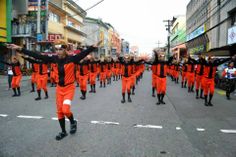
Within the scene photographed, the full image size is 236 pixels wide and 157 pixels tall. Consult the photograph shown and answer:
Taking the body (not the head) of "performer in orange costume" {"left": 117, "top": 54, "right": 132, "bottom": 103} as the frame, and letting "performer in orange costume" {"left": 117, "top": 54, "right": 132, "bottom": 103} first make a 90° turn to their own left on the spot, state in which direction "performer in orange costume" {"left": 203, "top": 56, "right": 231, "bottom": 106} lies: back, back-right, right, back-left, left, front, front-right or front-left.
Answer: front

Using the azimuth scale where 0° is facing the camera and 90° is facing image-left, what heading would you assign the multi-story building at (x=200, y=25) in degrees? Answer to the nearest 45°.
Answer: approximately 45°

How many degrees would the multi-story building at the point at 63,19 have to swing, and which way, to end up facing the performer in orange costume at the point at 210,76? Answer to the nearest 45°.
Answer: approximately 45° to its right

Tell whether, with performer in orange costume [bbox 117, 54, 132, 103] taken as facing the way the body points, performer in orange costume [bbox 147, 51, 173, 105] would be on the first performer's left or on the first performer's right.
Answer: on the first performer's left

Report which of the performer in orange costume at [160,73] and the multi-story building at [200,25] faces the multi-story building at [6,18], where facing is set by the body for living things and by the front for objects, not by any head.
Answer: the multi-story building at [200,25]

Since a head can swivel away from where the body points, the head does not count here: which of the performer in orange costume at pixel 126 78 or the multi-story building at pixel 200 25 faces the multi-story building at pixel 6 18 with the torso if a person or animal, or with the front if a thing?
the multi-story building at pixel 200 25

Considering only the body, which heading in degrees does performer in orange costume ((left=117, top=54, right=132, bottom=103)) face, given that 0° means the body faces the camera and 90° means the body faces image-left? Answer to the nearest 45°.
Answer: approximately 0°

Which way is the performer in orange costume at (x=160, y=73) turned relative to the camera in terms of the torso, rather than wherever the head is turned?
toward the camera

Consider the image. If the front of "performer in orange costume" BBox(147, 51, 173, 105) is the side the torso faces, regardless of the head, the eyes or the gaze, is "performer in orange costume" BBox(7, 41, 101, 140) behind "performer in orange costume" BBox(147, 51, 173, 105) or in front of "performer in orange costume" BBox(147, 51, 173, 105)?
in front

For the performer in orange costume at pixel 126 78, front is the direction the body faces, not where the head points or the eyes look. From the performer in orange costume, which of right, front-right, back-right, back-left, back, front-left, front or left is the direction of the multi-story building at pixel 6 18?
back-right

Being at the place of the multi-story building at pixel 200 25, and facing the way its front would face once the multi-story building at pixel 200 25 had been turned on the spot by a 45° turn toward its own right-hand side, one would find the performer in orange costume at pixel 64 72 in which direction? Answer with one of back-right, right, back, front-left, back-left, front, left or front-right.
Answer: left

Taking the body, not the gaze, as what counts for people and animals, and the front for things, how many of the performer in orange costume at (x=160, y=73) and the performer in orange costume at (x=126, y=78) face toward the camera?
2

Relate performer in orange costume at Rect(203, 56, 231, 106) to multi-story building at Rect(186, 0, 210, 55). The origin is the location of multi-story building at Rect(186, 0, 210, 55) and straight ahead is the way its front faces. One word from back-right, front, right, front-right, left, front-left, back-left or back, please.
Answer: front-left
